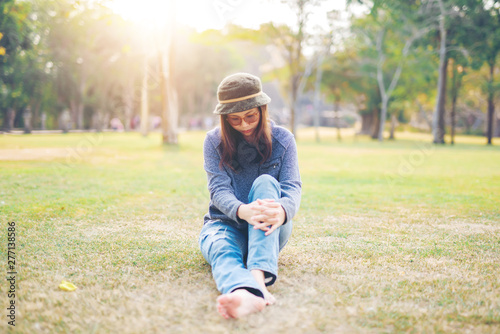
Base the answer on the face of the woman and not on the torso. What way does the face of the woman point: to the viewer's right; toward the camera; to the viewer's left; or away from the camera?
toward the camera

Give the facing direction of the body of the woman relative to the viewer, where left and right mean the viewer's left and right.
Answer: facing the viewer

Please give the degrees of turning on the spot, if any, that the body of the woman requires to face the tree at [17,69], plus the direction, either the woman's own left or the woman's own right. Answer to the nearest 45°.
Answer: approximately 135° to the woman's own right

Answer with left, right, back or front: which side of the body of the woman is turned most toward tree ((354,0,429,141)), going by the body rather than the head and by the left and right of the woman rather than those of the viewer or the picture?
back

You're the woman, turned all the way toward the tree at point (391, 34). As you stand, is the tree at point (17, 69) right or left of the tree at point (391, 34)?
left
